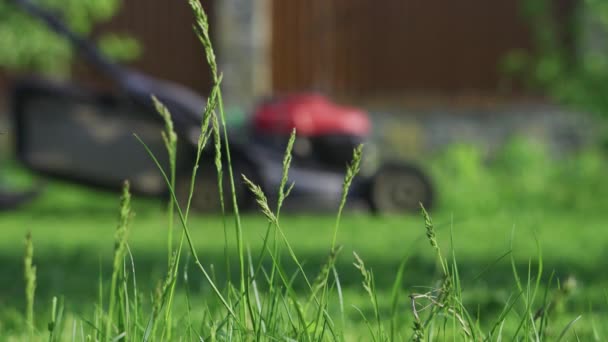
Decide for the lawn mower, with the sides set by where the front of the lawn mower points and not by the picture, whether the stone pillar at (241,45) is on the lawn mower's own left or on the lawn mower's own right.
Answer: on the lawn mower's own left

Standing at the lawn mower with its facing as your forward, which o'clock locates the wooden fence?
The wooden fence is roughly at 10 o'clock from the lawn mower.

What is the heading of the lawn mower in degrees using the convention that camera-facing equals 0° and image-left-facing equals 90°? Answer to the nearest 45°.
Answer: approximately 270°

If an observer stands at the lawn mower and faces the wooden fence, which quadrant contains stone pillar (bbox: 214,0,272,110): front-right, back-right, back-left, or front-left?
front-left
